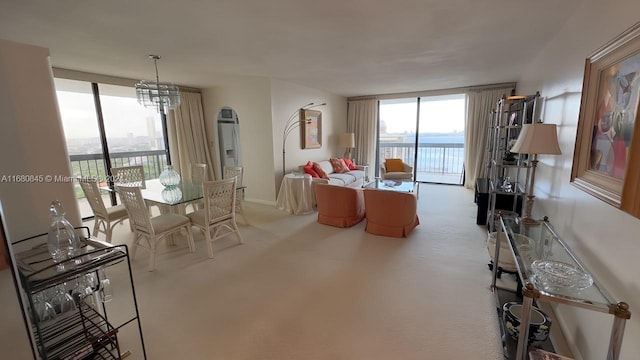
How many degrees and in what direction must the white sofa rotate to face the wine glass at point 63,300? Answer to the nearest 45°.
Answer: approximately 45° to its right

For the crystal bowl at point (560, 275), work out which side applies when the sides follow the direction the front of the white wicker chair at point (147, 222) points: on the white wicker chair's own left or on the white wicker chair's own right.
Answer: on the white wicker chair's own right

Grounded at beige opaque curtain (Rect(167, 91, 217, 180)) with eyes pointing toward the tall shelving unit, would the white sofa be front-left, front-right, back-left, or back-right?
front-left

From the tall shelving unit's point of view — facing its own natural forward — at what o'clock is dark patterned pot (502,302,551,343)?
The dark patterned pot is roughly at 9 o'clock from the tall shelving unit.

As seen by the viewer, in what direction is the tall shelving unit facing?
to the viewer's left

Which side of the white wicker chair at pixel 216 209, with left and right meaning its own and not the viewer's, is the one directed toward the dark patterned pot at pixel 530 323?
back

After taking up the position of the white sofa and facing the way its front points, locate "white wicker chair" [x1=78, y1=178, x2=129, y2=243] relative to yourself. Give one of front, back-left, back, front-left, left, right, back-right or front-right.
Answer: right

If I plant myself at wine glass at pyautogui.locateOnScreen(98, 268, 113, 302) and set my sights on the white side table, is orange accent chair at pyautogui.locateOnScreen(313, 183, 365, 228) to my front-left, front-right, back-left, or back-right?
front-right

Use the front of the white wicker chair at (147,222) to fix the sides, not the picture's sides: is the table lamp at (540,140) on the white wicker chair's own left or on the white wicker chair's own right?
on the white wicker chair's own right

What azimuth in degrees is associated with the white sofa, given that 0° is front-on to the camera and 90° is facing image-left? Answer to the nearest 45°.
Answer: approximately 315°

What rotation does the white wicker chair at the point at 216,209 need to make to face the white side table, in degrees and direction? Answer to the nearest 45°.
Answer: approximately 90° to its right

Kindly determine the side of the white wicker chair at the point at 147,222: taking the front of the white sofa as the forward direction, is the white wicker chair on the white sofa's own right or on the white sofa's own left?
on the white sofa's own right

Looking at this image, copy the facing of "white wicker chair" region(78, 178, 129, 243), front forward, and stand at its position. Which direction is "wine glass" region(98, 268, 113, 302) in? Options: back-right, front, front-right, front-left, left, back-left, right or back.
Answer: back-right

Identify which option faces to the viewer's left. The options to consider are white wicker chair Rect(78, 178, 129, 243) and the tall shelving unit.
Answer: the tall shelving unit

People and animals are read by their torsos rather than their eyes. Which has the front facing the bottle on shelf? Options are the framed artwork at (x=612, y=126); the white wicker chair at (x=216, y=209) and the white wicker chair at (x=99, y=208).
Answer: the framed artwork

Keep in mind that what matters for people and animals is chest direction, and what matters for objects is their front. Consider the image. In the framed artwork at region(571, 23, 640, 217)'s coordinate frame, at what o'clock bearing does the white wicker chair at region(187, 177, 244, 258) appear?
The white wicker chair is roughly at 1 o'clock from the framed artwork.

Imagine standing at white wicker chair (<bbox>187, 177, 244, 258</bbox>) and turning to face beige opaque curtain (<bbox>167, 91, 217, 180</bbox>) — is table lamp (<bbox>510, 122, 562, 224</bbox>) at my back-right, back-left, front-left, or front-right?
back-right

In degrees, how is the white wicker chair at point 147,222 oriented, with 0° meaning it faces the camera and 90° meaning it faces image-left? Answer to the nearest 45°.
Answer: approximately 225°
